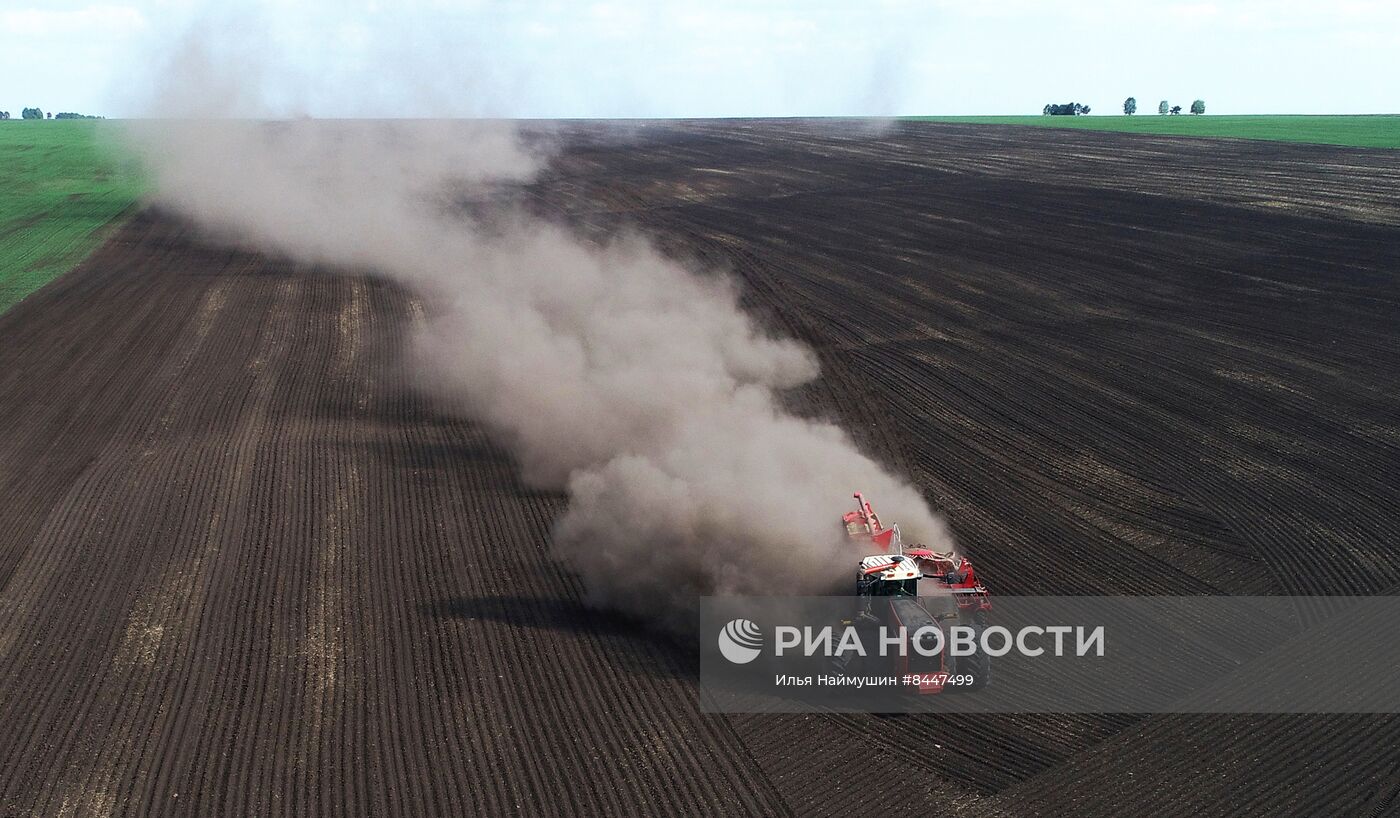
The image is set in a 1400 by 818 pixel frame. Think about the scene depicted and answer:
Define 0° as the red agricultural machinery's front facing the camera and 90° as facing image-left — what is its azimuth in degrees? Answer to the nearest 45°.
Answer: approximately 315°

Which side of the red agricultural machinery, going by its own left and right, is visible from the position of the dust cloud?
back
